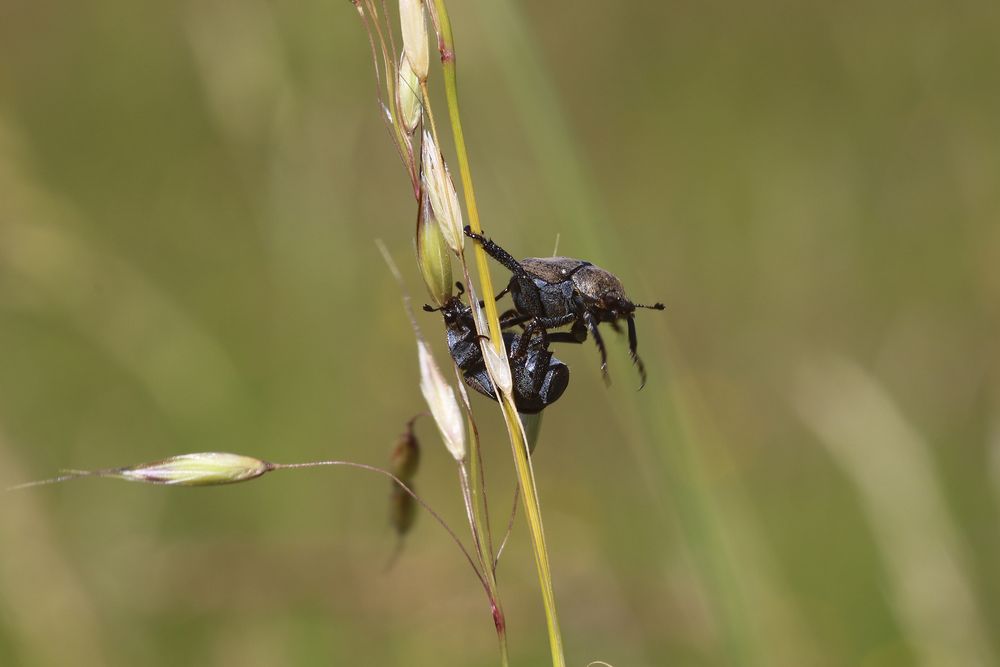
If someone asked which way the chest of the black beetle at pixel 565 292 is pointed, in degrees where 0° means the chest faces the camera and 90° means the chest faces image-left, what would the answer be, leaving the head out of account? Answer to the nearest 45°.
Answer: approximately 270°
